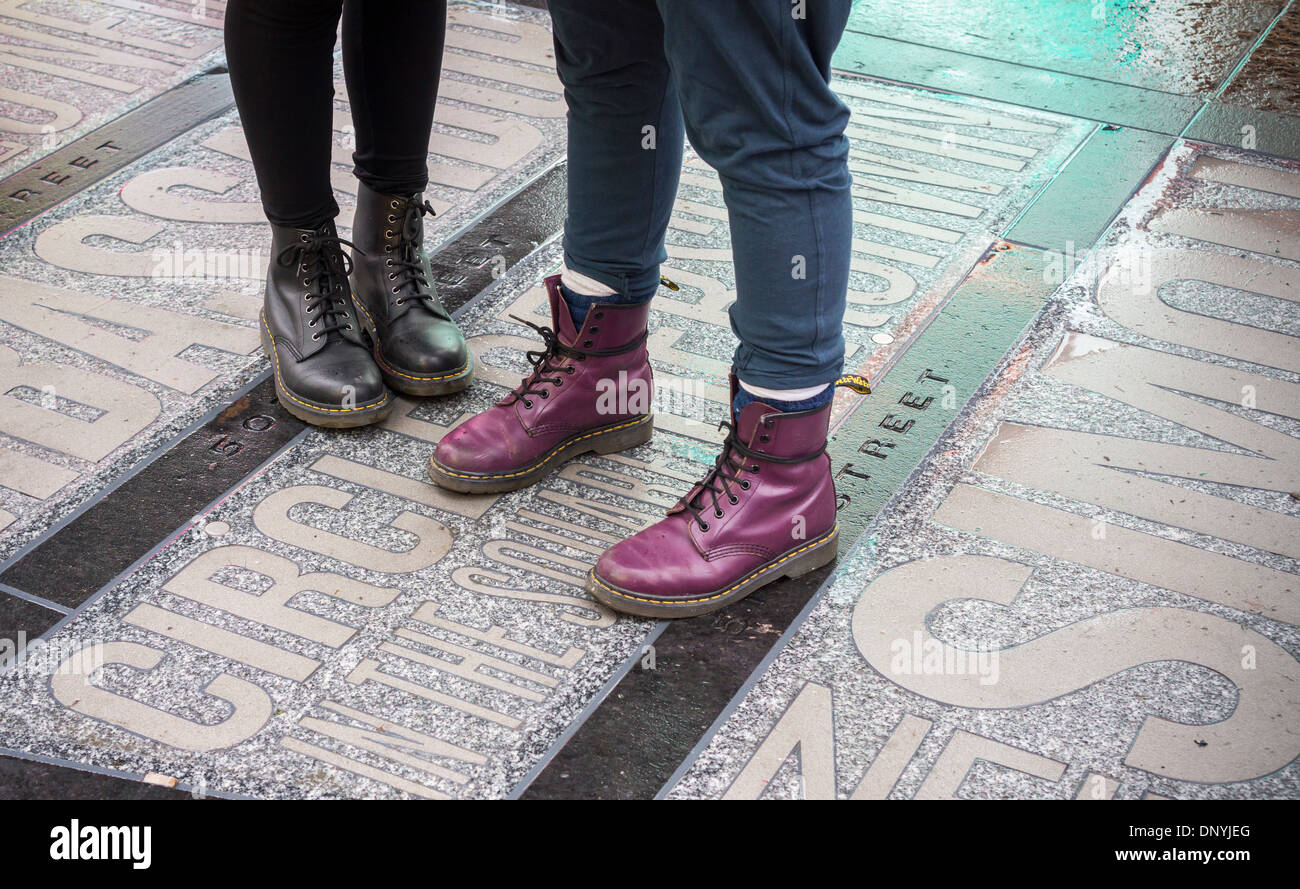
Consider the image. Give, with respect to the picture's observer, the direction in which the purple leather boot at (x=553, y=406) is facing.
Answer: facing the viewer and to the left of the viewer
